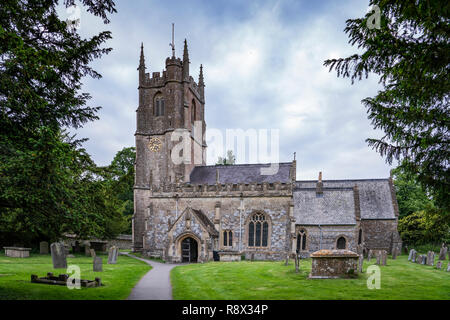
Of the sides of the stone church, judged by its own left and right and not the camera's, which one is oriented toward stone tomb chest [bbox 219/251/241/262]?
front

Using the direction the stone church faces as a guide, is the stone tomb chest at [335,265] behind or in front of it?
in front

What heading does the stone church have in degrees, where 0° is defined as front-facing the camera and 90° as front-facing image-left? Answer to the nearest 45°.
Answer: approximately 0°

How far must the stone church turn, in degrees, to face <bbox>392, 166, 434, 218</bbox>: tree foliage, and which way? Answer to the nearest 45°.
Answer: approximately 135° to its left

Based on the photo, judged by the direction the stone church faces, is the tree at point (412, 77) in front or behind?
in front

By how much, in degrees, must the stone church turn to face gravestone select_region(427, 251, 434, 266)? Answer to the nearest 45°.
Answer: approximately 45° to its left
